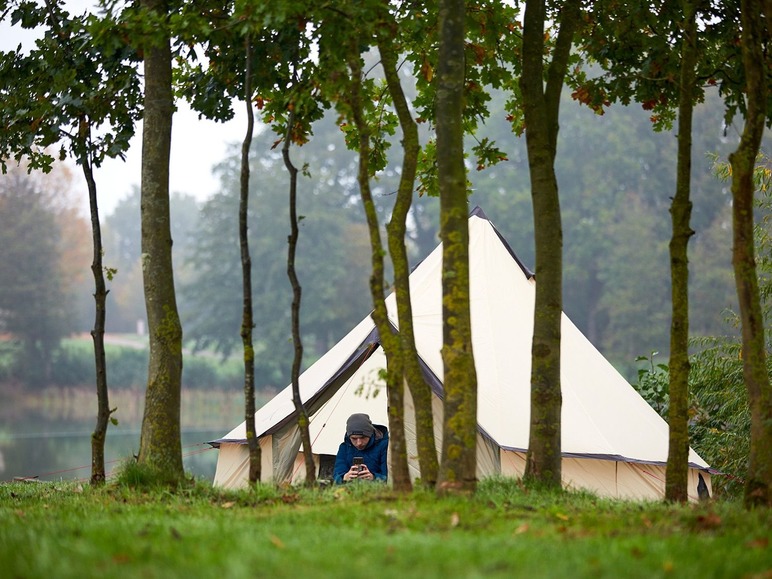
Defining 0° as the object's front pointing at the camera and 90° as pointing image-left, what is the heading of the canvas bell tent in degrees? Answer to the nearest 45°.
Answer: approximately 45°

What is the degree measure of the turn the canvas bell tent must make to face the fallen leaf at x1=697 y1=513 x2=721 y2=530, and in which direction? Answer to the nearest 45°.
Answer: approximately 45° to its left

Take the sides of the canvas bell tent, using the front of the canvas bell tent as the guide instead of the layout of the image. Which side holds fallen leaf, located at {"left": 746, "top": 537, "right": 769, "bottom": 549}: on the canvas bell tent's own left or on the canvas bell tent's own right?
on the canvas bell tent's own left

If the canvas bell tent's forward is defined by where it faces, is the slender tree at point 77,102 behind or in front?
in front

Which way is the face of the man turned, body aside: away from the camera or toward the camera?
toward the camera

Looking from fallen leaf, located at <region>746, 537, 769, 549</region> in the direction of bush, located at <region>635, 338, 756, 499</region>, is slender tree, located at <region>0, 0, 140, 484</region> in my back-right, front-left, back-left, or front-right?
front-left
